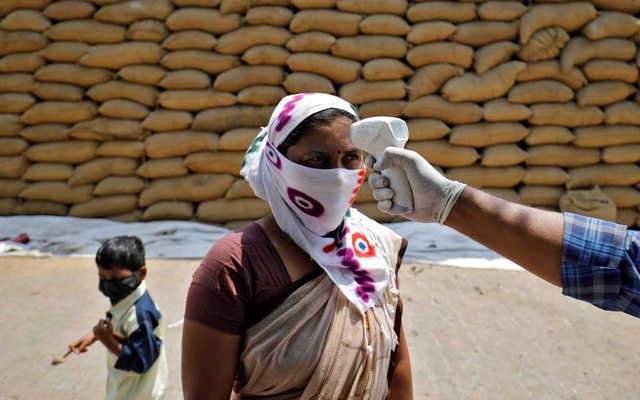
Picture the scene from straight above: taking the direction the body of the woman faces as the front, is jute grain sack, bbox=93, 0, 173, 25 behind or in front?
behind

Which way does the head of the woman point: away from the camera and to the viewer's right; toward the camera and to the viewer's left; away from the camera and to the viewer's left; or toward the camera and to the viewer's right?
toward the camera and to the viewer's right

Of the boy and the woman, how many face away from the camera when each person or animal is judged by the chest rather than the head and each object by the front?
0

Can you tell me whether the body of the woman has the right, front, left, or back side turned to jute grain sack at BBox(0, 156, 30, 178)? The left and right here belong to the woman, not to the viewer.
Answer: back

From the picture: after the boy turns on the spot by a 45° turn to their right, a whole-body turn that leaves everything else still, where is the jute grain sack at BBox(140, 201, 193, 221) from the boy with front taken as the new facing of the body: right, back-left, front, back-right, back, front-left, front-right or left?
right

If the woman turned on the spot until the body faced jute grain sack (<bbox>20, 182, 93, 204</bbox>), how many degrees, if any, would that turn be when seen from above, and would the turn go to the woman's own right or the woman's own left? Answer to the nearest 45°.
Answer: approximately 180°

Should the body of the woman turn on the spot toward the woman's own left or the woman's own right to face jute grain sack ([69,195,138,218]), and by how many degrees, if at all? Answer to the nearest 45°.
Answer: approximately 180°

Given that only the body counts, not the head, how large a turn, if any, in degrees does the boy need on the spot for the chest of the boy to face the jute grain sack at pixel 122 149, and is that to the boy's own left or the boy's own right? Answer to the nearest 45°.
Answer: approximately 135° to the boy's own right

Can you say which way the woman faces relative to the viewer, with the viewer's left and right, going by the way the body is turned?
facing the viewer and to the right of the viewer

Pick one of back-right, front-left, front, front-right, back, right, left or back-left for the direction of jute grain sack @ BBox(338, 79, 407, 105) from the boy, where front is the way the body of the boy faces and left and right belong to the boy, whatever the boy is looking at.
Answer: back

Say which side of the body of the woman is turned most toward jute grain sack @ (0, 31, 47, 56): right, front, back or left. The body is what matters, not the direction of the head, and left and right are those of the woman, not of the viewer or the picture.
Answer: back

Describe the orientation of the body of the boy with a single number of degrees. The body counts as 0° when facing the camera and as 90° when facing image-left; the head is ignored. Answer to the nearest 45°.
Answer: approximately 45°

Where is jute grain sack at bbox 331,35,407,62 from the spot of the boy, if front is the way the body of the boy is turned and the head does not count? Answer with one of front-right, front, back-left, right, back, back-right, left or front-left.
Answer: back

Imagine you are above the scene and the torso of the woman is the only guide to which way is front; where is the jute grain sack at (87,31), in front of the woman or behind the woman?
behind

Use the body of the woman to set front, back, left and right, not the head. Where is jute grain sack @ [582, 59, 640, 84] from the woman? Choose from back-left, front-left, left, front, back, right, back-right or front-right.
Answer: left

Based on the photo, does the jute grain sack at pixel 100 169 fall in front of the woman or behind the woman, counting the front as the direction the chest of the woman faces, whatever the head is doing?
behind
